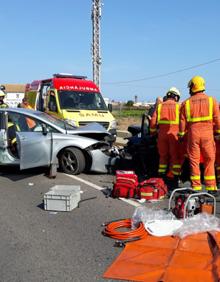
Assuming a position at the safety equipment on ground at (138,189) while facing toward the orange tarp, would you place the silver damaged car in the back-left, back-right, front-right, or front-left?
back-right

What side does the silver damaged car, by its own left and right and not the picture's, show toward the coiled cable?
right

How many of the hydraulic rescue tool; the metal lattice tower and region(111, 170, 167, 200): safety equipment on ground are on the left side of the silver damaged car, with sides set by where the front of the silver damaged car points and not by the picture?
1

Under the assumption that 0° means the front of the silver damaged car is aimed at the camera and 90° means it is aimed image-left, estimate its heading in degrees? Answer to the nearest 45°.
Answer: approximately 270°

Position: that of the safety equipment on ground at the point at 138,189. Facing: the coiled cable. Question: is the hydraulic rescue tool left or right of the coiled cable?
left

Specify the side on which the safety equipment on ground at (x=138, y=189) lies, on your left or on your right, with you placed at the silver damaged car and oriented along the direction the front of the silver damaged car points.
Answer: on your right

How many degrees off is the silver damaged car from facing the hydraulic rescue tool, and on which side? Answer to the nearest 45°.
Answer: approximately 45° to its right

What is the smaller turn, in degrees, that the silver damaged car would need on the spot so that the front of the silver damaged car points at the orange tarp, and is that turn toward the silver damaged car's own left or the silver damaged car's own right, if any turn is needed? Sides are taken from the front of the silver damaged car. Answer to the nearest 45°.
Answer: approximately 90° to the silver damaged car's own right

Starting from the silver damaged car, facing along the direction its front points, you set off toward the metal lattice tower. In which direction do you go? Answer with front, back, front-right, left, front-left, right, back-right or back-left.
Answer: left

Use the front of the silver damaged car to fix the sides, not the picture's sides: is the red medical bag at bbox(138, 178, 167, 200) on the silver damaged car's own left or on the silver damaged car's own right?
on the silver damaged car's own right
